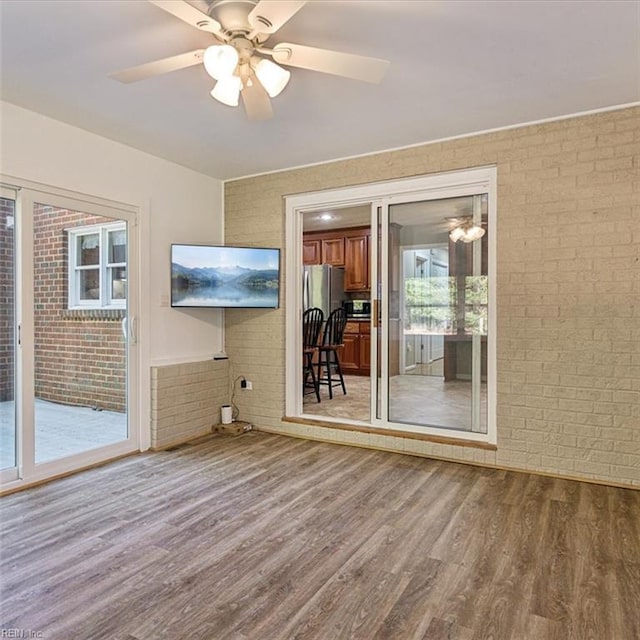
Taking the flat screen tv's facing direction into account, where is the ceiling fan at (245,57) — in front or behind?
in front

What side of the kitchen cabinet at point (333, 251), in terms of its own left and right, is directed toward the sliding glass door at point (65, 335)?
front

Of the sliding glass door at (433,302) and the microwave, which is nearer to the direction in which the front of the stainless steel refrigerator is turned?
the sliding glass door

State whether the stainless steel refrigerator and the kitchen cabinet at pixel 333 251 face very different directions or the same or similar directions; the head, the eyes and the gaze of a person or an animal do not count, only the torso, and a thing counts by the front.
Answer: same or similar directions

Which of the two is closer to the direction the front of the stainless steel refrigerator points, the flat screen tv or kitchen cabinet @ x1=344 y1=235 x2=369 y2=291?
the flat screen tv

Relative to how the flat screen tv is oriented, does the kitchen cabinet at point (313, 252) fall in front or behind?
behind

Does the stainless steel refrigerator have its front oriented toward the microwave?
no

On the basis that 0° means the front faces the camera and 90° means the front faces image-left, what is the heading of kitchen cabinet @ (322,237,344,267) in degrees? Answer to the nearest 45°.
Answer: approximately 45°

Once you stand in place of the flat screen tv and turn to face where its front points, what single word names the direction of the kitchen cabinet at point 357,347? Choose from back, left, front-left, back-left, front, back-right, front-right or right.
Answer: back-left

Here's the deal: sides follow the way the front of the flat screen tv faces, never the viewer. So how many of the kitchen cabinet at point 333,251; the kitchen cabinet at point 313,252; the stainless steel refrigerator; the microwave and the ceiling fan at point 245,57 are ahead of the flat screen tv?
1

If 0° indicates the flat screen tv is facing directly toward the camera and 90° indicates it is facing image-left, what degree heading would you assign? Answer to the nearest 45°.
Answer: approximately 0°

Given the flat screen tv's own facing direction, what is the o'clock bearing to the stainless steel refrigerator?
The stainless steel refrigerator is roughly at 7 o'clock from the flat screen tv.

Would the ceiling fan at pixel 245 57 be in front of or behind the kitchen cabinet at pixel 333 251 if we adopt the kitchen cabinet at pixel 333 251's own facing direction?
in front

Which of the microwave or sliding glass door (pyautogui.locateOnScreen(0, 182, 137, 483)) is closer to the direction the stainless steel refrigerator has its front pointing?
the sliding glass door

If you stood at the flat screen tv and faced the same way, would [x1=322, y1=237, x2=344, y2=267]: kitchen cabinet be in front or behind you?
behind
